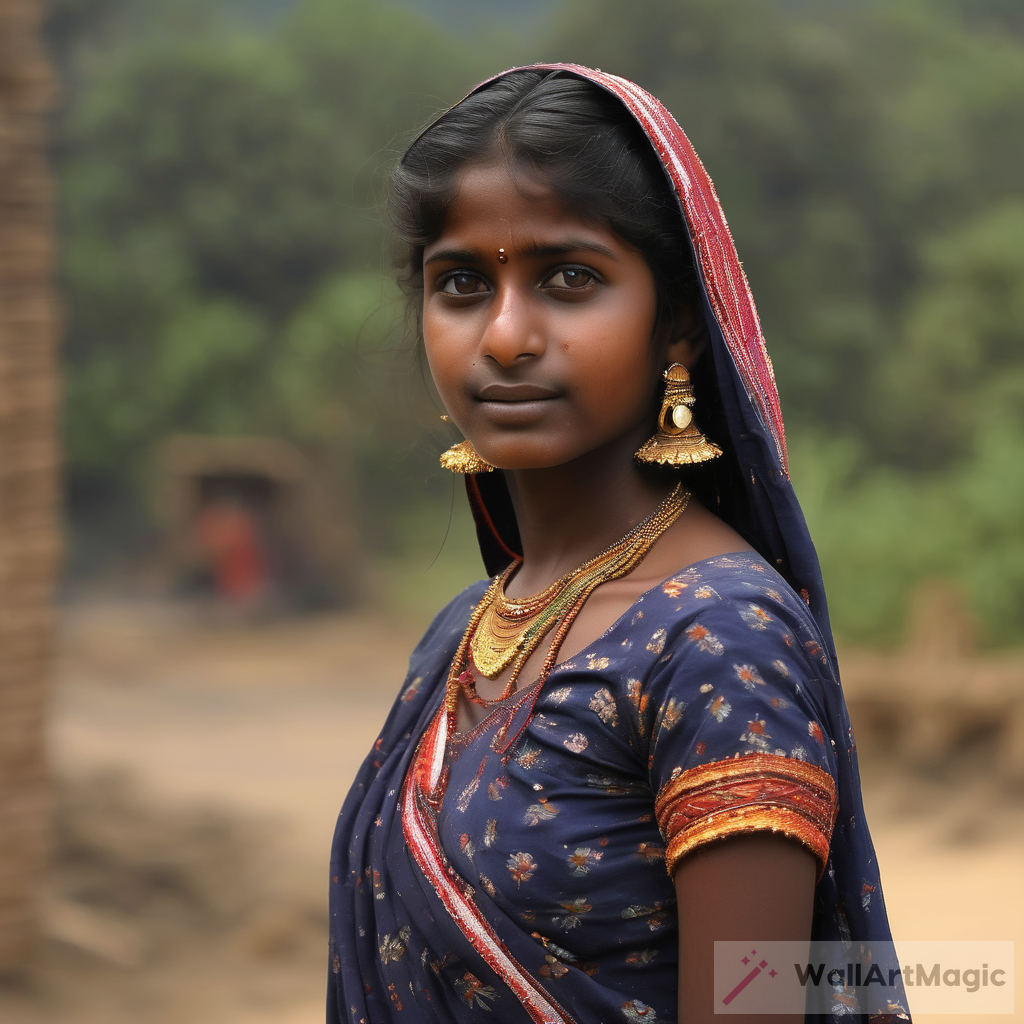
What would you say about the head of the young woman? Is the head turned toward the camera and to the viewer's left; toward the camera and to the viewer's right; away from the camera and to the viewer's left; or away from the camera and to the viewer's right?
toward the camera and to the viewer's left

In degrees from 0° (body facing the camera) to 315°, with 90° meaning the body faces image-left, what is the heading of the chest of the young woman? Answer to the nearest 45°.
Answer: approximately 45°

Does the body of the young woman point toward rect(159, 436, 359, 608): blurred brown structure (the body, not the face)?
no

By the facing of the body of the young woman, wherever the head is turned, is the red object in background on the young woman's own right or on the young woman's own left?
on the young woman's own right

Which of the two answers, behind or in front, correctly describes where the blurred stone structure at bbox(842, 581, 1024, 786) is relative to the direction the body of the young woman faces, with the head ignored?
behind

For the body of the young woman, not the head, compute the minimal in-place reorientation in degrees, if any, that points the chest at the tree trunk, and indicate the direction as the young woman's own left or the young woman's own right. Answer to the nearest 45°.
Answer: approximately 90° to the young woman's own right
